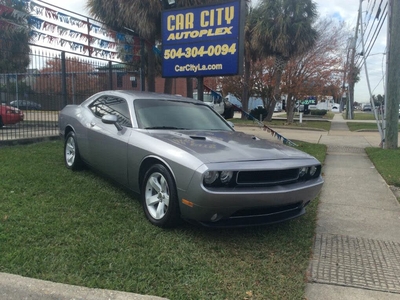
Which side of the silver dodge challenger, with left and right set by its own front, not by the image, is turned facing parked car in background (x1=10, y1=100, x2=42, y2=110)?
back

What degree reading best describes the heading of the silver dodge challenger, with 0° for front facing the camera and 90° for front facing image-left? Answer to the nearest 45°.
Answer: approximately 315°

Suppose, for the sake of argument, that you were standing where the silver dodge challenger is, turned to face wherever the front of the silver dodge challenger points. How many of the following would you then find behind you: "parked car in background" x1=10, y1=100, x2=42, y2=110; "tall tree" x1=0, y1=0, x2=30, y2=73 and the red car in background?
3

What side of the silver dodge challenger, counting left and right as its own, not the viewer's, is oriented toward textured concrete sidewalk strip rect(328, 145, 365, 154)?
left

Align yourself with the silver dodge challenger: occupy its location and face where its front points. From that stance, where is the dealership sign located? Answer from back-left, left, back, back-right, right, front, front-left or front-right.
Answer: back-left

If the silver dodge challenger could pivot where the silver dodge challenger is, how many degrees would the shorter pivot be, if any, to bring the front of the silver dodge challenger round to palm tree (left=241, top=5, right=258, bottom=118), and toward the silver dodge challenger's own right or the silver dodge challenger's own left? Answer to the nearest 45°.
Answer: approximately 135° to the silver dodge challenger's own left

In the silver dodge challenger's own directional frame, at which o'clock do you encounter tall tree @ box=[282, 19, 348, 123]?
The tall tree is roughly at 8 o'clock from the silver dodge challenger.

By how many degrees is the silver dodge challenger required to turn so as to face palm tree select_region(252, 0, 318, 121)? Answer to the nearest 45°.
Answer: approximately 135° to its left

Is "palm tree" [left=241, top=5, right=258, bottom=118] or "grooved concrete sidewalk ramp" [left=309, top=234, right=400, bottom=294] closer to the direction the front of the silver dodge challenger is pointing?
the grooved concrete sidewalk ramp

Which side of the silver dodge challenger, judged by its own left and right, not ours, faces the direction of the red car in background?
back
